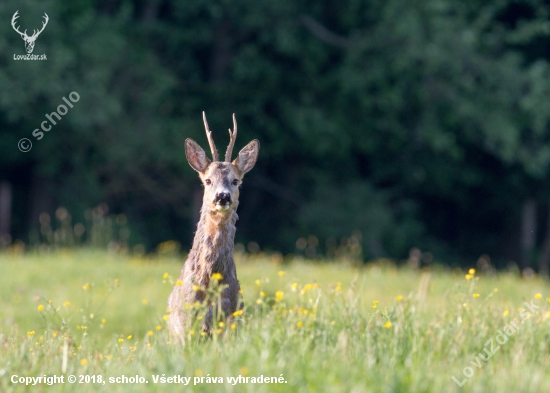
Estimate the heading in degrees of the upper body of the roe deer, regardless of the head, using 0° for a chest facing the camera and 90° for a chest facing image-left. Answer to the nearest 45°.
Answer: approximately 0°
